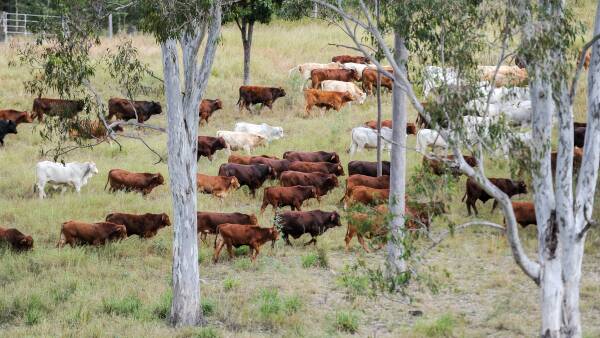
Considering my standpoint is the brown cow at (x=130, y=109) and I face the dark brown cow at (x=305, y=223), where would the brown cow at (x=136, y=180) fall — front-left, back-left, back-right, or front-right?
front-right

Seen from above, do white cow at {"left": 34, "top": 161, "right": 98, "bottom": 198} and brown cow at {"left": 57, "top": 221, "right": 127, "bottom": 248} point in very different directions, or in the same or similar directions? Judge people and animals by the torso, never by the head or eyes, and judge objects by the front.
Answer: same or similar directions

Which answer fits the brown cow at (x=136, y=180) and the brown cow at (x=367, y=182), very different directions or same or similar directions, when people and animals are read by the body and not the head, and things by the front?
same or similar directions

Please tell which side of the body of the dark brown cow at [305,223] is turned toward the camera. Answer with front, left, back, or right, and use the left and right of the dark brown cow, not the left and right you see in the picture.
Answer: right

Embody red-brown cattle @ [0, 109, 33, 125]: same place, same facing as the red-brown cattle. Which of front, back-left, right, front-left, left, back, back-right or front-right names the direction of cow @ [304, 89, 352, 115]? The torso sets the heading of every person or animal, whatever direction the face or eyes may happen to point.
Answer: front
